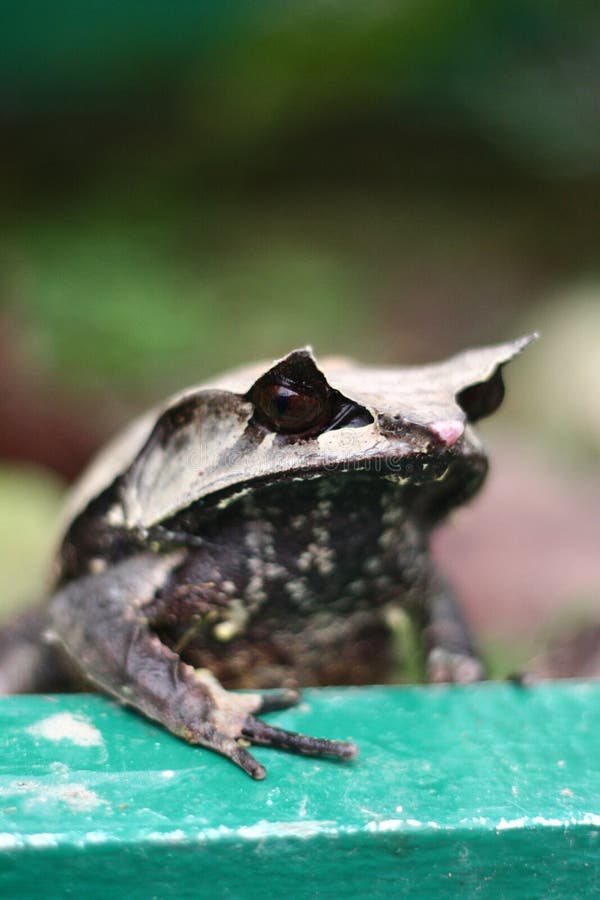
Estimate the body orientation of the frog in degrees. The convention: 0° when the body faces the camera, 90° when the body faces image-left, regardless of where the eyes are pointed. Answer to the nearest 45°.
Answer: approximately 315°
